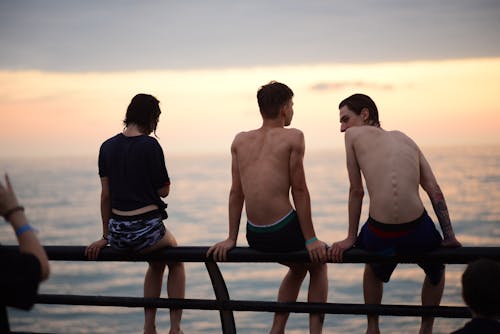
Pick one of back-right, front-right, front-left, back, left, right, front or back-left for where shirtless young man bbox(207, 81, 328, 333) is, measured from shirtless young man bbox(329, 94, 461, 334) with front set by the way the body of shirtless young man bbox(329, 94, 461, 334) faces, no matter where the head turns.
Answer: left

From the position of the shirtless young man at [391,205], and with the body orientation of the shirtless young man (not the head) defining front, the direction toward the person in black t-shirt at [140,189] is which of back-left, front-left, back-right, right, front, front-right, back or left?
left

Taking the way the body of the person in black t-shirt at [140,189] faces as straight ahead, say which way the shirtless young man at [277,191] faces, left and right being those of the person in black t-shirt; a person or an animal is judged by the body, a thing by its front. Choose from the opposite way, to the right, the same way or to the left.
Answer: the same way

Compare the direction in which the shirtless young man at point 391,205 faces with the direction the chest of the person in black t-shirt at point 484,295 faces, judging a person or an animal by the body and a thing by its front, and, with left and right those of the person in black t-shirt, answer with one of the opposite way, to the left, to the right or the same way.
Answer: the same way

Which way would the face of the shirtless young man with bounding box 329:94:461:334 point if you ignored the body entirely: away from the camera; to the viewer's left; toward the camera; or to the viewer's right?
to the viewer's left

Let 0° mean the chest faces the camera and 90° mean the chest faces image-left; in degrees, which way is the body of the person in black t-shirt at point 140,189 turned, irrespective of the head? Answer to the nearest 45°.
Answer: approximately 225°

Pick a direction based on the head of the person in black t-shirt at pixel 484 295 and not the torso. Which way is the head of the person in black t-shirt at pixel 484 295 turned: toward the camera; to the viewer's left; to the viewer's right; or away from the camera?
away from the camera

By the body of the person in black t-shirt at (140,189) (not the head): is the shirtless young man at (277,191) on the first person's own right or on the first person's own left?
on the first person's own right

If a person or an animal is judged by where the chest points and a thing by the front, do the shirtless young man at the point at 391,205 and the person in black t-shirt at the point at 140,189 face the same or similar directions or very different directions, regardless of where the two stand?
same or similar directions

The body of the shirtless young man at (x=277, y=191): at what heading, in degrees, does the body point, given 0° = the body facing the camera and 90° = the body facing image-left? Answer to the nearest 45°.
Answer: approximately 225°

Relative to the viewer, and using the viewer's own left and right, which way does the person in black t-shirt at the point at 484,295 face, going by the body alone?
facing away from the viewer

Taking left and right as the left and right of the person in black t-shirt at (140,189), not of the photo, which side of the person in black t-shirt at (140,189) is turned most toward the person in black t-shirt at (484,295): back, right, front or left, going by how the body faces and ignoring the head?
right

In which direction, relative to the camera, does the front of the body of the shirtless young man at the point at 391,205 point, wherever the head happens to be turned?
away from the camera

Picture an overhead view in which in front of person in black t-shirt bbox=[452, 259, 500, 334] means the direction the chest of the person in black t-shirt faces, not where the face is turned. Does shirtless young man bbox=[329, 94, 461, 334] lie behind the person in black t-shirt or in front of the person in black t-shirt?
in front

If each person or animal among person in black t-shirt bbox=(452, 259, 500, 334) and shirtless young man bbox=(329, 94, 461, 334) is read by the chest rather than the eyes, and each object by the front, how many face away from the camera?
2

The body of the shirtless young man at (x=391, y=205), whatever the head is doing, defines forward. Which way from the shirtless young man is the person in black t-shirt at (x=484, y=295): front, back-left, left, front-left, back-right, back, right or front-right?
back
